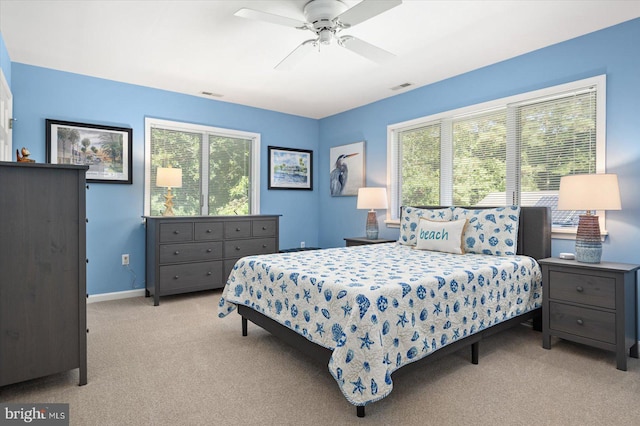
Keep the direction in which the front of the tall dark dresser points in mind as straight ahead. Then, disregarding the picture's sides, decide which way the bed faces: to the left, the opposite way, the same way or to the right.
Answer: the opposite way

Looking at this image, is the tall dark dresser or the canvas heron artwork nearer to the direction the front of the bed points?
the tall dark dresser

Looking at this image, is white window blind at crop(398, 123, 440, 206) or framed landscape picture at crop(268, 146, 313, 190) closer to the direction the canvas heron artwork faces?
the framed landscape picture

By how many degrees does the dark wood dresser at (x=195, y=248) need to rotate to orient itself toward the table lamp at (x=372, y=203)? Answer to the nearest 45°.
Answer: approximately 45° to its left

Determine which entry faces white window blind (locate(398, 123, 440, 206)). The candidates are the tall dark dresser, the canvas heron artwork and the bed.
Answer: the tall dark dresser

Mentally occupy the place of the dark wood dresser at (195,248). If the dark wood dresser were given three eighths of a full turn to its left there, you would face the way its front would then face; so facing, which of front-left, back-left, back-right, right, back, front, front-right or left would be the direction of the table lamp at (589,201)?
back-right

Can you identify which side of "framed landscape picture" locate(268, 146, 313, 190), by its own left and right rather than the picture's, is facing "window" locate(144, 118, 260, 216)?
right

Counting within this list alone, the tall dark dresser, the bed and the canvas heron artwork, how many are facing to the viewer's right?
1

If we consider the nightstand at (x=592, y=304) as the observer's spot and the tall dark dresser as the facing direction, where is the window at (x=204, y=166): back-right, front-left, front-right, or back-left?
front-right

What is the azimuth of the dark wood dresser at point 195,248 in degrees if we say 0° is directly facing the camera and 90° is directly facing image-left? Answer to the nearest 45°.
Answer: approximately 315°

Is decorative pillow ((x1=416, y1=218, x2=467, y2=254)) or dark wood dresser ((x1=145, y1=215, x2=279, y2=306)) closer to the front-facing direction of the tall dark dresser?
the decorative pillow

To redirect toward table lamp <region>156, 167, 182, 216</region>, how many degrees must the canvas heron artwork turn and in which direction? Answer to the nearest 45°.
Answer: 0° — it already faces it

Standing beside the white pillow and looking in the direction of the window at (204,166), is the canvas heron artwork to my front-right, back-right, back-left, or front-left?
front-right

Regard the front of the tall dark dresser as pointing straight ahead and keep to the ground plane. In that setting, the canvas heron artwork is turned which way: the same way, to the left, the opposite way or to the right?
the opposite way

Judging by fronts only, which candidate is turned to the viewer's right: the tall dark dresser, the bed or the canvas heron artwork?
the tall dark dresser

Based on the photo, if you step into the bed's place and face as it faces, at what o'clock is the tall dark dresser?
The tall dark dresser is roughly at 1 o'clock from the bed.

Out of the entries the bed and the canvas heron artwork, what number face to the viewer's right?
0

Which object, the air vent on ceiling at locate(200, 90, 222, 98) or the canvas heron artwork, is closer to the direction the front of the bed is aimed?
the air vent on ceiling
